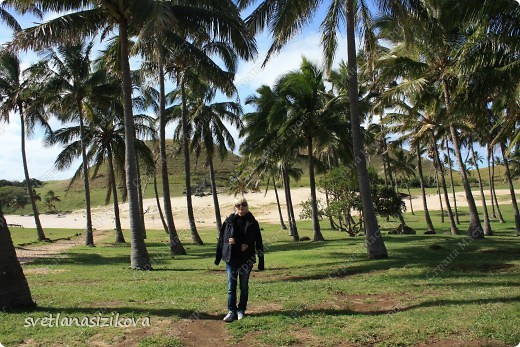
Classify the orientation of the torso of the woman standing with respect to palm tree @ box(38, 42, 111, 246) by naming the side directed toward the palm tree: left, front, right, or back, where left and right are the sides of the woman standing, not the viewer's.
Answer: back

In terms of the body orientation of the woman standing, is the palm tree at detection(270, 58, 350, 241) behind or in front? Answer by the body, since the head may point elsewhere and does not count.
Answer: behind

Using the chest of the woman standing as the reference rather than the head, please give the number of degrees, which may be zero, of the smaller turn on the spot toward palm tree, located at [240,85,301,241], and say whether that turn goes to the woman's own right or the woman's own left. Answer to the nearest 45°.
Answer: approximately 180°

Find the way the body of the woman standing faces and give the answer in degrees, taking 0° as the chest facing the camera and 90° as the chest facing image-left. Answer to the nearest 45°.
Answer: approximately 0°

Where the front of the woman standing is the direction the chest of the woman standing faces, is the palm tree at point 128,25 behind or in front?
behind

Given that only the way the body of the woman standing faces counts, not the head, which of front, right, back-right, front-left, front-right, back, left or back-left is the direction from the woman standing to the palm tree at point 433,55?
back-left

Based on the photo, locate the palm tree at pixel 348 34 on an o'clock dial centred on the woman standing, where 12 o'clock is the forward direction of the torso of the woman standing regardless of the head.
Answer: The palm tree is roughly at 7 o'clock from the woman standing.

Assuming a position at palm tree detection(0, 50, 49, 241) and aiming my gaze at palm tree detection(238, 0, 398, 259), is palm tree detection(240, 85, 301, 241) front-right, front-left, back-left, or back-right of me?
front-left
